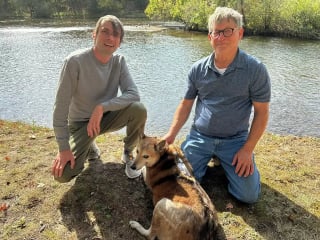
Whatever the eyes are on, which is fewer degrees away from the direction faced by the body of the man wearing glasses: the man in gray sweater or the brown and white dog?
the brown and white dog

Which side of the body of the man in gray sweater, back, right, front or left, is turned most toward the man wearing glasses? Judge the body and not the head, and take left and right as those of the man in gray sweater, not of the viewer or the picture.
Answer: left

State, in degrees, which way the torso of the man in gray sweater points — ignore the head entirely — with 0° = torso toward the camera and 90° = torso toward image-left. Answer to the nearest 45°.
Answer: approximately 0°

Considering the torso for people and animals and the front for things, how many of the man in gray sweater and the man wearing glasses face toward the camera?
2

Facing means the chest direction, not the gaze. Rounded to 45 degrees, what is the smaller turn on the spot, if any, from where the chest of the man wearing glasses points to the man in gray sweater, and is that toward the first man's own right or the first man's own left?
approximately 90° to the first man's own right

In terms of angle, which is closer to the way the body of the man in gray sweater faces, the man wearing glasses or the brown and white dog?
the brown and white dog

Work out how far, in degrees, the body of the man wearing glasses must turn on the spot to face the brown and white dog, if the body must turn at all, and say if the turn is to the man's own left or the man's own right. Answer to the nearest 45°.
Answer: approximately 45° to the man's own right

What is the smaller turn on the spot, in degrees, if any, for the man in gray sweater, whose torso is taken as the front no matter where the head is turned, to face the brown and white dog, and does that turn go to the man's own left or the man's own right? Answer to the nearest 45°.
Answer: approximately 45° to the man's own left

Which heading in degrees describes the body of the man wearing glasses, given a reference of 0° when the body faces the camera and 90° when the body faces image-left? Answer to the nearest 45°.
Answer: approximately 0°
